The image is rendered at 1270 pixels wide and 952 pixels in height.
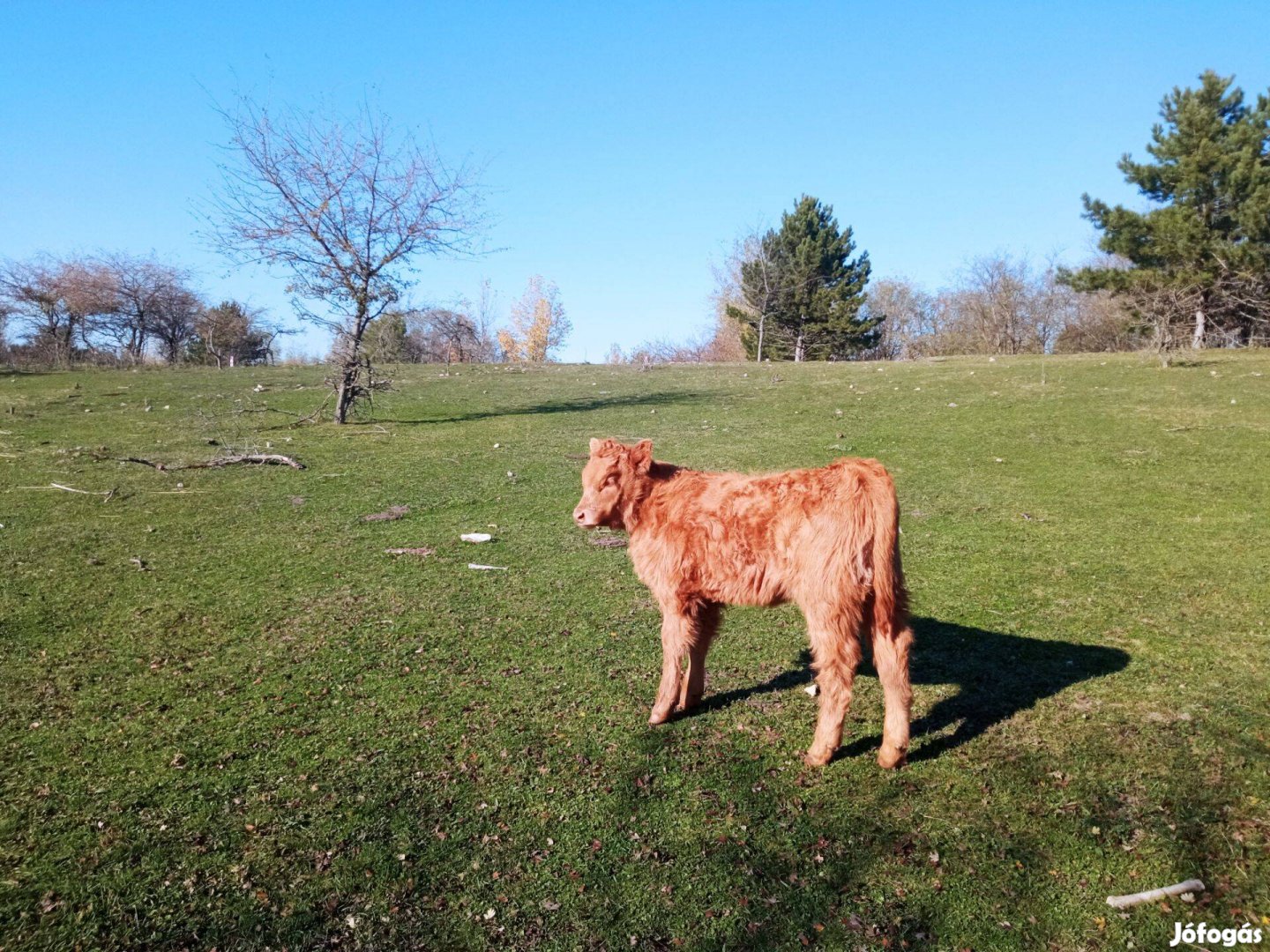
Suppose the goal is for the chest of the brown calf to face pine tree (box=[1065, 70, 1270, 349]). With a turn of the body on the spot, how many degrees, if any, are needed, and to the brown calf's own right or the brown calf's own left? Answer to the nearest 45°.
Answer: approximately 90° to the brown calf's own right

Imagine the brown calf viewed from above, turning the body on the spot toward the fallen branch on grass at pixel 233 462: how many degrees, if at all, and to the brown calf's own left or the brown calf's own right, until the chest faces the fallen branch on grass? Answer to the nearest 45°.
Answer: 0° — it already faces it

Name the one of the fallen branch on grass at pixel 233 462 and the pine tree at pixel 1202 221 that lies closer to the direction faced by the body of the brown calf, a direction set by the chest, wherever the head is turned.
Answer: the fallen branch on grass

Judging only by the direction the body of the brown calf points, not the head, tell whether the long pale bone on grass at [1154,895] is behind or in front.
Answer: behind

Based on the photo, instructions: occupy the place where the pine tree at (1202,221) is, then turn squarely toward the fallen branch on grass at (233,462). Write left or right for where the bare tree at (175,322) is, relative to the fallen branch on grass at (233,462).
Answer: right

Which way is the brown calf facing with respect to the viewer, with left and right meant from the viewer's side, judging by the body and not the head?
facing away from the viewer and to the left of the viewer

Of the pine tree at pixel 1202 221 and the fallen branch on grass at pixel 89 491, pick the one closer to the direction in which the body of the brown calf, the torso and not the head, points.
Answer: the fallen branch on grass

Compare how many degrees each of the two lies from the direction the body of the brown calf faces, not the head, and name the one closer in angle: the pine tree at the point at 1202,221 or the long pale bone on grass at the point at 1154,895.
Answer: the pine tree

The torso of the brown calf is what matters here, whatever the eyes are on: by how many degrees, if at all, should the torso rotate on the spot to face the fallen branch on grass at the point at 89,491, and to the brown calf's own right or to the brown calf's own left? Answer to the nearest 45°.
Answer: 0° — it already faces it
